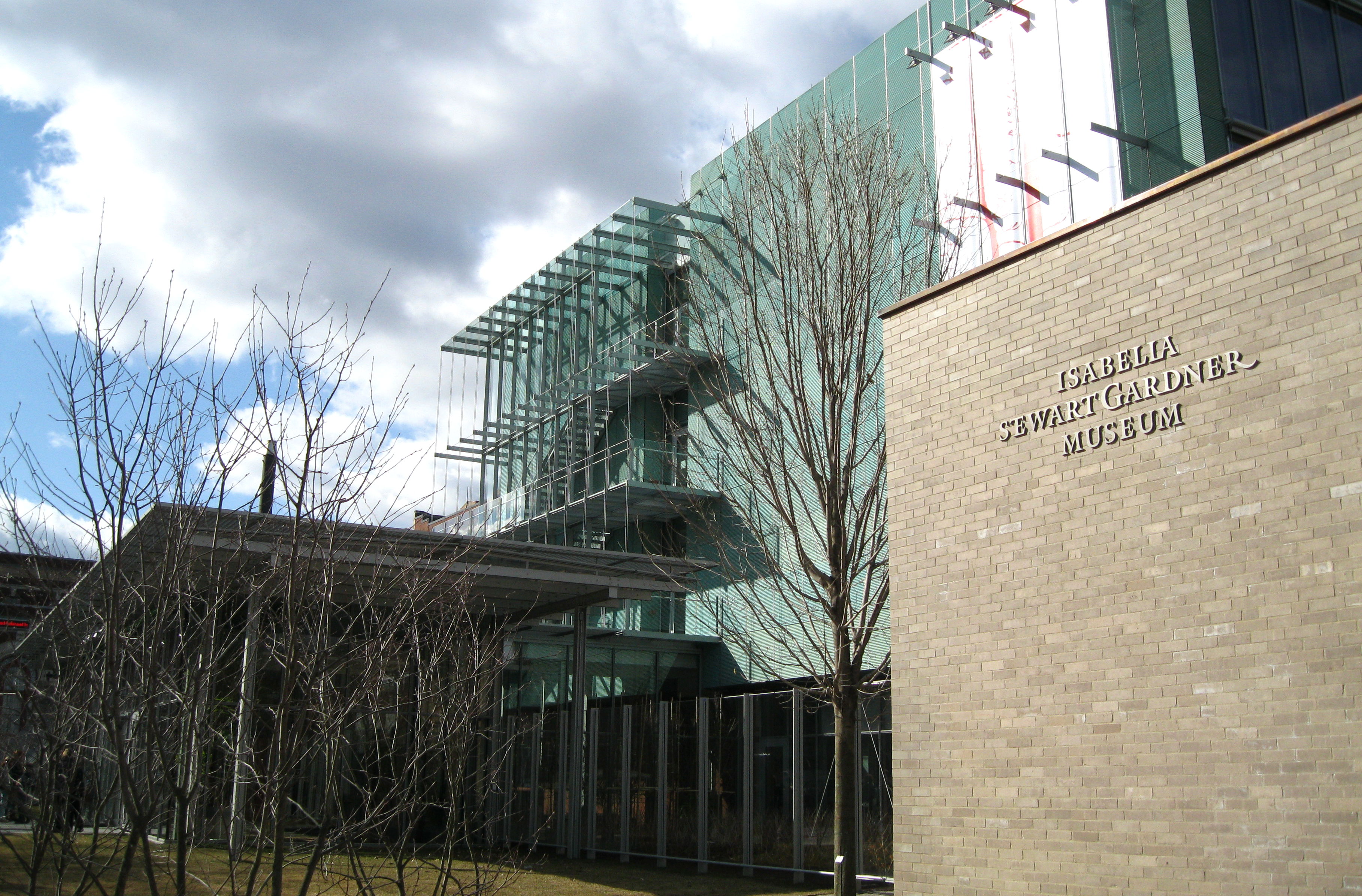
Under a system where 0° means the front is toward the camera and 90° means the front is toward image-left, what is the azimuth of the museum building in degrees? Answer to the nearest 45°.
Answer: approximately 45°

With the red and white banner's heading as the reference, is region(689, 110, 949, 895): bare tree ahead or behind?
ahead

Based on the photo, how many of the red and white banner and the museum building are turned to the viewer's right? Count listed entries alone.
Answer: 0
